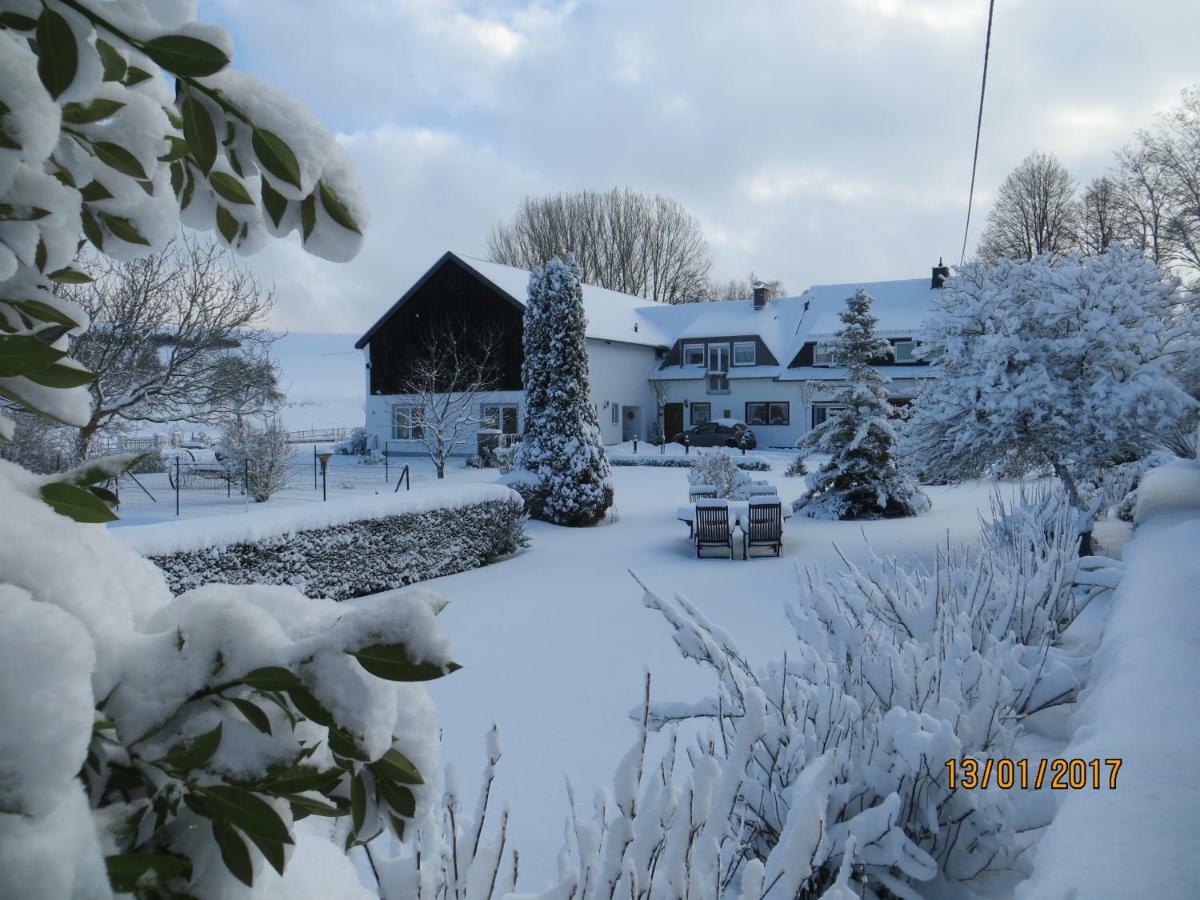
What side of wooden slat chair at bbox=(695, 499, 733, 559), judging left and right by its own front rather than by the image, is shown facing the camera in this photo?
back

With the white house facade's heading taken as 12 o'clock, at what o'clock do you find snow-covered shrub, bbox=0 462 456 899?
The snow-covered shrub is roughly at 12 o'clock from the white house facade.

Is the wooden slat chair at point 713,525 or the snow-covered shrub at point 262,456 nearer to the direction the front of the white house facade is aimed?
the wooden slat chair

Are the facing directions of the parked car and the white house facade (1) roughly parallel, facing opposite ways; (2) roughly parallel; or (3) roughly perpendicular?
roughly perpendicular

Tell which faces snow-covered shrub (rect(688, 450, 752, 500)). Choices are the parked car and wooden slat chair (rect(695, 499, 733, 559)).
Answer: the wooden slat chair

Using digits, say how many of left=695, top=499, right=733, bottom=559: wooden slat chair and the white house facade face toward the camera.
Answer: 1

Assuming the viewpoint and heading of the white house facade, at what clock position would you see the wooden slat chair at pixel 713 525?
The wooden slat chair is roughly at 12 o'clock from the white house facade.

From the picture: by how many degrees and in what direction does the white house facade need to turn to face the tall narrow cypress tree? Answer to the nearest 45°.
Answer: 0° — it already faces it

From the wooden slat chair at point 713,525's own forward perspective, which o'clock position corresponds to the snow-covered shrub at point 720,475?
The snow-covered shrub is roughly at 12 o'clock from the wooden slat chair.

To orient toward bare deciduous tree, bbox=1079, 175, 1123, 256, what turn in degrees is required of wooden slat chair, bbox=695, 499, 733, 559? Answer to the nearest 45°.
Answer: approximately 45° to its right

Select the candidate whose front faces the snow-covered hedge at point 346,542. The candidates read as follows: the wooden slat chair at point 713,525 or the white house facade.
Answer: the white house facade
